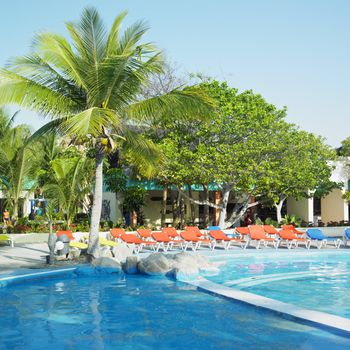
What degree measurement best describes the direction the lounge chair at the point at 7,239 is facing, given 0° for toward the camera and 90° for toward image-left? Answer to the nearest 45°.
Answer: approximately 315°

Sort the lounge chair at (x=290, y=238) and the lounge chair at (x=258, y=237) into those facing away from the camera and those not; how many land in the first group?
0

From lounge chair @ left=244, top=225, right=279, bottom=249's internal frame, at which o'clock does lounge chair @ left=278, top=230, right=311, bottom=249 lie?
lounge chair @ left=278, top=230, right=311, bottom=249 is roughly at 10 o'clock from lounge chair @ left=244, top=225, right=279, bottom=249.

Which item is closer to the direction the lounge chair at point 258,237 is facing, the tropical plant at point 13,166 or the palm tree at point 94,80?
the palm tree

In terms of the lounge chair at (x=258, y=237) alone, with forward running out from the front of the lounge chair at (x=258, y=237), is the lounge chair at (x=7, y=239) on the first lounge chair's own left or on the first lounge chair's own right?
on the first lounge chair's own right

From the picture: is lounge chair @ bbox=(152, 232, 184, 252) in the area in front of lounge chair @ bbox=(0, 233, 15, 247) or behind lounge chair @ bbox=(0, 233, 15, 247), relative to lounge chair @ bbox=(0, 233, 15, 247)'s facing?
in front

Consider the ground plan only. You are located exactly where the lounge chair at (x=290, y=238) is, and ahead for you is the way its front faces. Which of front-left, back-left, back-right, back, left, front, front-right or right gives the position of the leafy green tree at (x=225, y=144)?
back

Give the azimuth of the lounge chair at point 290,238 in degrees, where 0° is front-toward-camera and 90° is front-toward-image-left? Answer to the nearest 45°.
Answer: approximately 315°

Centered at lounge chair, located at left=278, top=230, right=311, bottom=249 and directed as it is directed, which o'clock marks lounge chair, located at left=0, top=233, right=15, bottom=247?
lounge chair, located at left=0, top=233, right=15, bottom=247 is roughly at 4 o'clock from lounge chair, located at left=278, top=230, right=311, bottom=249.

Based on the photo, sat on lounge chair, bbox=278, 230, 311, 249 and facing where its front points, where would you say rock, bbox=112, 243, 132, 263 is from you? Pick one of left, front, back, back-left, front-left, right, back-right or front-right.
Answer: right

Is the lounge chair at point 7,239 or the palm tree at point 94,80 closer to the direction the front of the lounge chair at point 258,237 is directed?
the palm tree

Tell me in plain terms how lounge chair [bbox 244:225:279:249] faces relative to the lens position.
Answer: facing the viewer and to the right of the viewer

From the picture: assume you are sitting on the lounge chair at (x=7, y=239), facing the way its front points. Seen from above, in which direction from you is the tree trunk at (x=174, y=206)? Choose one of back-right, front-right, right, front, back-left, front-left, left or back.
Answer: left

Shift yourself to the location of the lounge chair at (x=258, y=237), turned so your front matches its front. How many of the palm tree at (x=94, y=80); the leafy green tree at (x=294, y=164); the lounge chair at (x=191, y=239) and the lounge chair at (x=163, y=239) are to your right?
3

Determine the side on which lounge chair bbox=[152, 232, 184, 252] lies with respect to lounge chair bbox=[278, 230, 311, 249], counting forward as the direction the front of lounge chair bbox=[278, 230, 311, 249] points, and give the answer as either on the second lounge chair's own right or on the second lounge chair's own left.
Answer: on the second lounge chair's own right

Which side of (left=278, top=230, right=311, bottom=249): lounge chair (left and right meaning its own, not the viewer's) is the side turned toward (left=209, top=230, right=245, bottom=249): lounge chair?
right
